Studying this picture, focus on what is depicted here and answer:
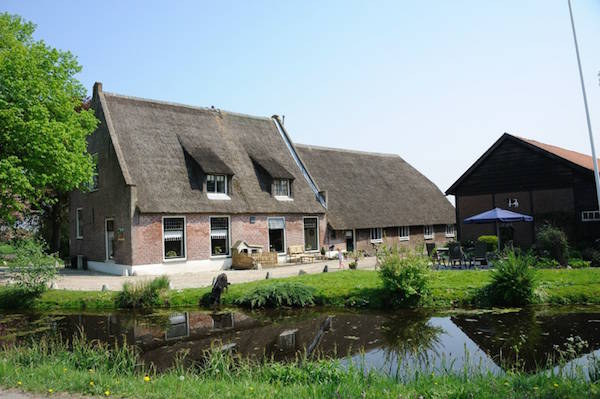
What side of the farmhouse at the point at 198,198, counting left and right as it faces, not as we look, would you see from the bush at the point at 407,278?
front

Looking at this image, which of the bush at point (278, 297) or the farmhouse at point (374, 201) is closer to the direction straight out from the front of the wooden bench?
the bush

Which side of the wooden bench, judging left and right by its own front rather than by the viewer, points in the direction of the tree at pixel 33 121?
right

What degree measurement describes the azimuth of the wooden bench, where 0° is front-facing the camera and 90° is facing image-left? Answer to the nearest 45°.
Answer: approximately 315°

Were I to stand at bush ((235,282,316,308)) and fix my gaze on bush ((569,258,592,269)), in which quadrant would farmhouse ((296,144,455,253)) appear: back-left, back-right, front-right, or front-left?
front-left

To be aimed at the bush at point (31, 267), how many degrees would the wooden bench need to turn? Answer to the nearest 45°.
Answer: approximately 90° to its right

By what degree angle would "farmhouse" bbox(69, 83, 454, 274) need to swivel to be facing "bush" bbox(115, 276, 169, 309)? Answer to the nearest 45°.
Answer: approximately 45° to its right

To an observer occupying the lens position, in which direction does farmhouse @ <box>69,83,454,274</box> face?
facing the viewer and to the right of the viewer

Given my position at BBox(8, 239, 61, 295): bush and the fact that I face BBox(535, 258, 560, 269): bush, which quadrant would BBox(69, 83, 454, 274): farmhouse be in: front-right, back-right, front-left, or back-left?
front-left

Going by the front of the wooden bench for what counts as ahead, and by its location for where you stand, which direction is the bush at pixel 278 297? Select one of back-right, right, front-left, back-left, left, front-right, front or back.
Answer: front-right
